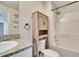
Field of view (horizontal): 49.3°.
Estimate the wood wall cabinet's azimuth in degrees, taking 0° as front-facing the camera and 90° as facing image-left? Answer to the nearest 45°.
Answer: approximately 315°

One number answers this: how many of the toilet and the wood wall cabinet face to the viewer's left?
0

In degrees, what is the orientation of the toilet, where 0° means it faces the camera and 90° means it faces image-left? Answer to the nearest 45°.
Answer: approximately 315°
